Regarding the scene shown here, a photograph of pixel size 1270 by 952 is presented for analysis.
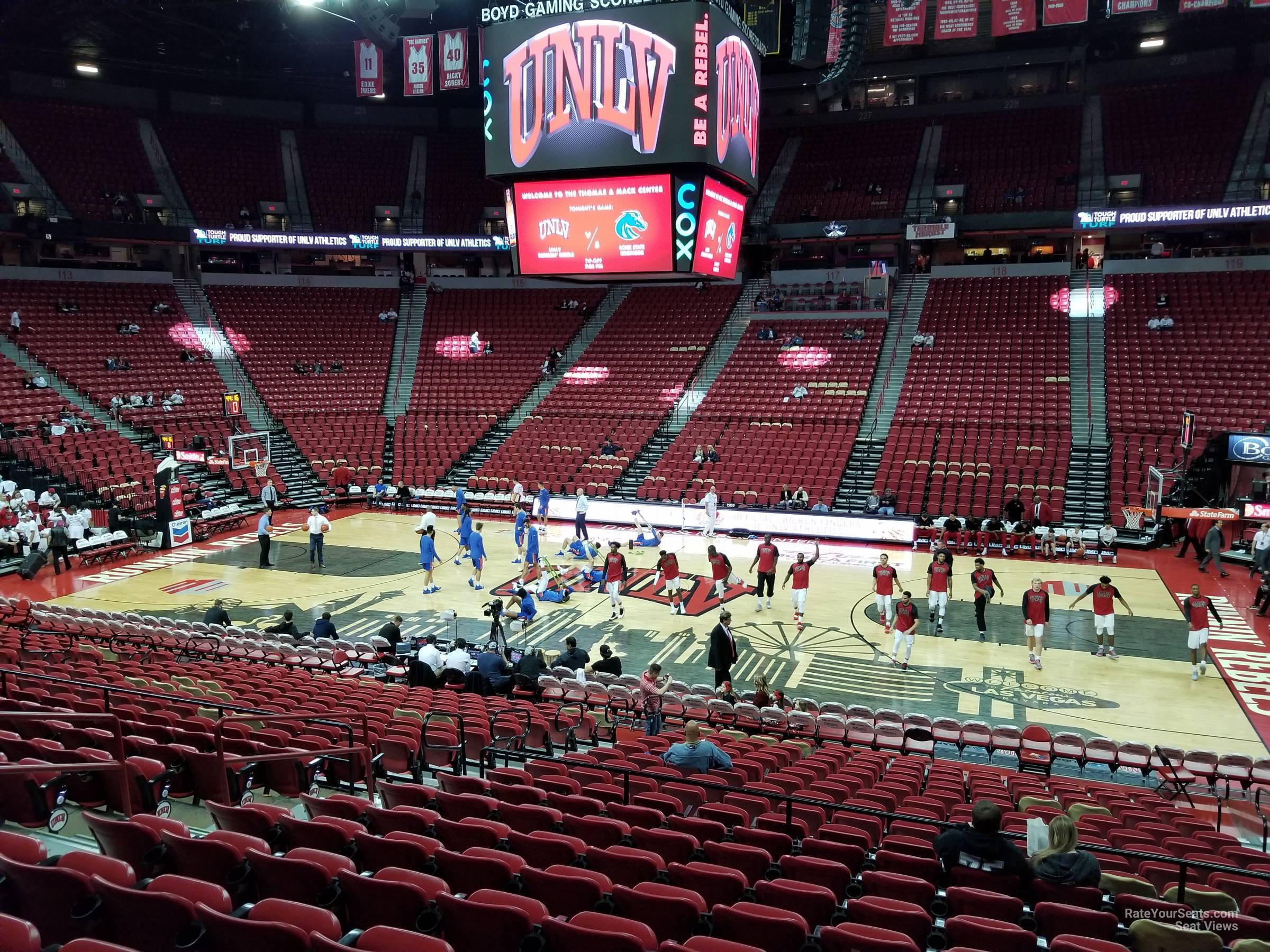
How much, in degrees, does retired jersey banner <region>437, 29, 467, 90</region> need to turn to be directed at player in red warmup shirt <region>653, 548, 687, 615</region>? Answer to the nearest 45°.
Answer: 0° — it already faces them

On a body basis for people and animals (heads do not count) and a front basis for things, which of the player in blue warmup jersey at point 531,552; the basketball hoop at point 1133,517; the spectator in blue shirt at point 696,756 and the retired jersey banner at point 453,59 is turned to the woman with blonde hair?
the retired jersey banner

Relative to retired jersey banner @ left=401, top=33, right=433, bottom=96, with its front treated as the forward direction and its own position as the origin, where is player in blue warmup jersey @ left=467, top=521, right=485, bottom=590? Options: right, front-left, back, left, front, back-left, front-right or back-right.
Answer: front

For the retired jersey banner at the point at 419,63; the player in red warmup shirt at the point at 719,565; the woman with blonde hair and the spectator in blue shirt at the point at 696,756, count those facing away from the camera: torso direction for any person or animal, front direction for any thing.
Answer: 2

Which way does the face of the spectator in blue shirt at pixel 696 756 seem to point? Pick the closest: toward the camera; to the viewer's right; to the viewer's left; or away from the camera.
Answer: away from the camera

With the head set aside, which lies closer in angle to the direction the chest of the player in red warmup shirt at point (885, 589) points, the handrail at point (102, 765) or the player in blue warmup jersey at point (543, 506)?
the handrail

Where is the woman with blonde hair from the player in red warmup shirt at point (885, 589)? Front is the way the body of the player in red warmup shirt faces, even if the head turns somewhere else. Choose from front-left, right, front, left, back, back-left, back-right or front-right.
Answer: front

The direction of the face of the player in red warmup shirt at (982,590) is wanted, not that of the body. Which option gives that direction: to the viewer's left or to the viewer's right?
to the viewer's left

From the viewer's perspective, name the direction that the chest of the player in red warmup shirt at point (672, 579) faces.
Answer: toward the camera

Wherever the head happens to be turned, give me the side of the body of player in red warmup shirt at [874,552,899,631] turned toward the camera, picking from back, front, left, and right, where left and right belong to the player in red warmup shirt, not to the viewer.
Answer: front

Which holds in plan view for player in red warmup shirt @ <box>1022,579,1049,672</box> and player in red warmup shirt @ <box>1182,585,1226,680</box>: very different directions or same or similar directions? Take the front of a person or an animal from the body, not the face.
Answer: same or similar directions

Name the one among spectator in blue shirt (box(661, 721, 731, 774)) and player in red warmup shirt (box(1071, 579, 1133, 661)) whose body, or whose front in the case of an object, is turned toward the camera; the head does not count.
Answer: the player in red warmup shirt

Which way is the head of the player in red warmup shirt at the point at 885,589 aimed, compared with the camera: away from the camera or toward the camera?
toward the camera

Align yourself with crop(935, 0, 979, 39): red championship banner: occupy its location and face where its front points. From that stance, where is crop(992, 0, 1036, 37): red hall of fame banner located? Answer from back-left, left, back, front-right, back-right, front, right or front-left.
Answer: left

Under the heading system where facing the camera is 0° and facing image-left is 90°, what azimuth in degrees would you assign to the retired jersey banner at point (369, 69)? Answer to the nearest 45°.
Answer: approximately 0°

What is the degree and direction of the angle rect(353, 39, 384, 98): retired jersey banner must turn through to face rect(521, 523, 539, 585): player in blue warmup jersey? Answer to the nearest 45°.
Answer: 0° — it already faces them
